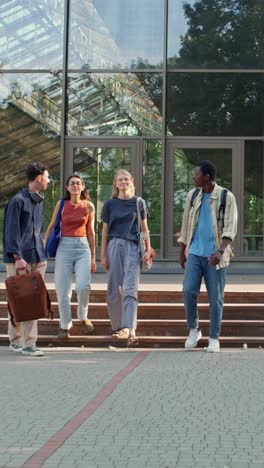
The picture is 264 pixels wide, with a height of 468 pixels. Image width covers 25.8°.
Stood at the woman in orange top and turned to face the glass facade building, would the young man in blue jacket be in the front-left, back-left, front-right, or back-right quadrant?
back-left

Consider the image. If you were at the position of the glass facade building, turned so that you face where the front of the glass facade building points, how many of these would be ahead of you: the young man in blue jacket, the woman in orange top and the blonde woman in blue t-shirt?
3

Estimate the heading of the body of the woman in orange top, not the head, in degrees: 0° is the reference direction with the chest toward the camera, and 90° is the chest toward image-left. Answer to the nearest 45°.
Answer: approximately 0°

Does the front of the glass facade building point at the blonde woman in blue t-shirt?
yes

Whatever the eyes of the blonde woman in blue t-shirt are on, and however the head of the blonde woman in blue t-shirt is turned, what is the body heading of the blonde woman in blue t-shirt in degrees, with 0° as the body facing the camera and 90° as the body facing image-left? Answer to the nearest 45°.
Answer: approximately 0°

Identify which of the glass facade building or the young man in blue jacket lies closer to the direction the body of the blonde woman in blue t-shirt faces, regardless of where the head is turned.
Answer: the young man in blue jacket

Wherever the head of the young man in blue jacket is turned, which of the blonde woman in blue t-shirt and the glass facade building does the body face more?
the blonde woman in blue t-shirt

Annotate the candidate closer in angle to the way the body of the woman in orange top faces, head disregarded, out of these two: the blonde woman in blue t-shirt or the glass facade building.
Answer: the blonde woman in blue t-shirt

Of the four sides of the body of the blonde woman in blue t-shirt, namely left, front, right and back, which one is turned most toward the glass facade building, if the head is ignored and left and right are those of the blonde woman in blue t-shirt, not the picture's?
back

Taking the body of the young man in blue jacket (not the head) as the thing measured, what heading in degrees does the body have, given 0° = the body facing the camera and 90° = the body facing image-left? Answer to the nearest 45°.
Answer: approximately 315°

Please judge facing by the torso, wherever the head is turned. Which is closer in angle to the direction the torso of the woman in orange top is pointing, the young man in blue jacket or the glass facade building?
the young man in blue jacket

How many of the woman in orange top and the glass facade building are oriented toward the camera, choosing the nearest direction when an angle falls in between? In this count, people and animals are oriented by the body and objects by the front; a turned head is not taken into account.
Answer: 2

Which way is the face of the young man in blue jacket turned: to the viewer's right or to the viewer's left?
to the viewer's right

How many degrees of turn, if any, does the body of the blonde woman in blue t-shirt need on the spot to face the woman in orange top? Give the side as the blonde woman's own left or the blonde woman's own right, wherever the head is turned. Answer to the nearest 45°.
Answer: approximately 90° to the blonde woman's own right
